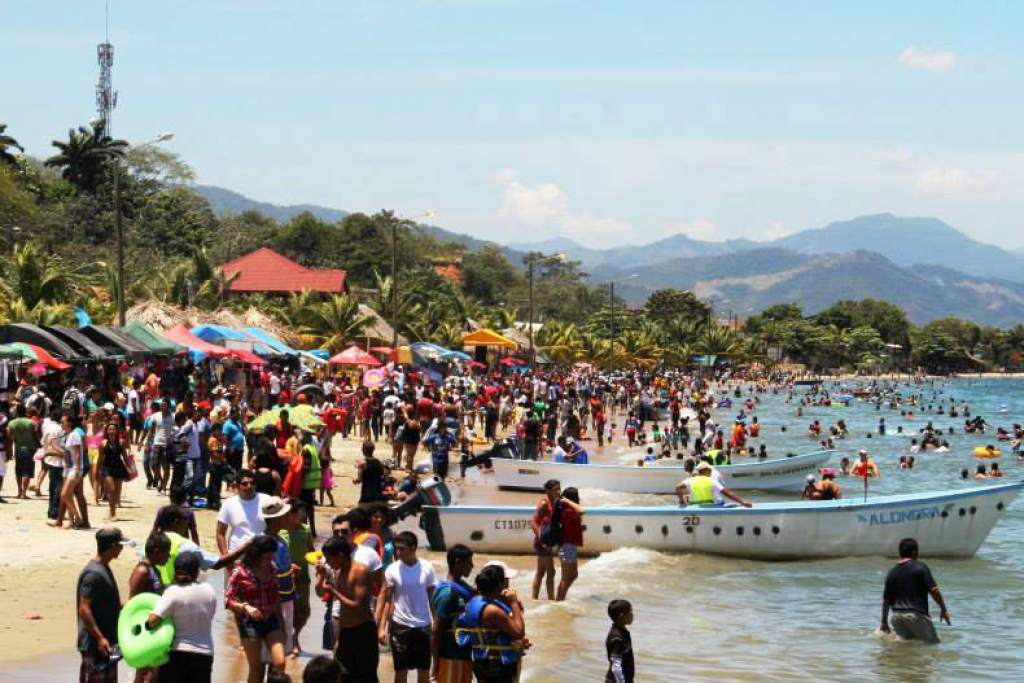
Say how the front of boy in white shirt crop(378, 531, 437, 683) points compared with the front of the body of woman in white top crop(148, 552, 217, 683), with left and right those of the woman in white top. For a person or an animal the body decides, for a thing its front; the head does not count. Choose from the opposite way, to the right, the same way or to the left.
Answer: the opposite way

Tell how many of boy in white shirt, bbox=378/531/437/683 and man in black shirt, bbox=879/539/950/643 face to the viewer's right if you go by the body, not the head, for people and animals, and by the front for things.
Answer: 0

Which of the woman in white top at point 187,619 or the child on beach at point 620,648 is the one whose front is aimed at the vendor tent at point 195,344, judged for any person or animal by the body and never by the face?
the woman in white top

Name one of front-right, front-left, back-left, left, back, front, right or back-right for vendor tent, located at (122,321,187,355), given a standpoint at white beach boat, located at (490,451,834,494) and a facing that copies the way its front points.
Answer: back

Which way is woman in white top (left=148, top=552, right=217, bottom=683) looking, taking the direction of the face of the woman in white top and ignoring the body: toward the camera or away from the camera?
away from the camera

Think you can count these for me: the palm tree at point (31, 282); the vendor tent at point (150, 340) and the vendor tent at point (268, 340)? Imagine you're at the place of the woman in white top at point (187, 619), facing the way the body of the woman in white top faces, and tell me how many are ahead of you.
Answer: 3

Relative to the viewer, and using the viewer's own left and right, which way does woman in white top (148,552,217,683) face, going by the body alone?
facing away from the viewer

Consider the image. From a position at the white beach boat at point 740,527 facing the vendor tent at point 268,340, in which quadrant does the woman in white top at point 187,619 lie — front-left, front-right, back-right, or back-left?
back-left

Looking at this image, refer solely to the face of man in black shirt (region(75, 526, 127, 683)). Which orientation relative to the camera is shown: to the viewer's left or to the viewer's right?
to the viewer's right

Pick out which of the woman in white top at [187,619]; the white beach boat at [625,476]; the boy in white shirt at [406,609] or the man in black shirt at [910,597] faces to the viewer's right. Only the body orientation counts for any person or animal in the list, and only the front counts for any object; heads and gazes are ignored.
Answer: the white beach boat

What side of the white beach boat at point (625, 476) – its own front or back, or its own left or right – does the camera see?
right

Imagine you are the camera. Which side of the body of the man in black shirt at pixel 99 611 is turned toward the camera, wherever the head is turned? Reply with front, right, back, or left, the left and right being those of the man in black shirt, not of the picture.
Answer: right
